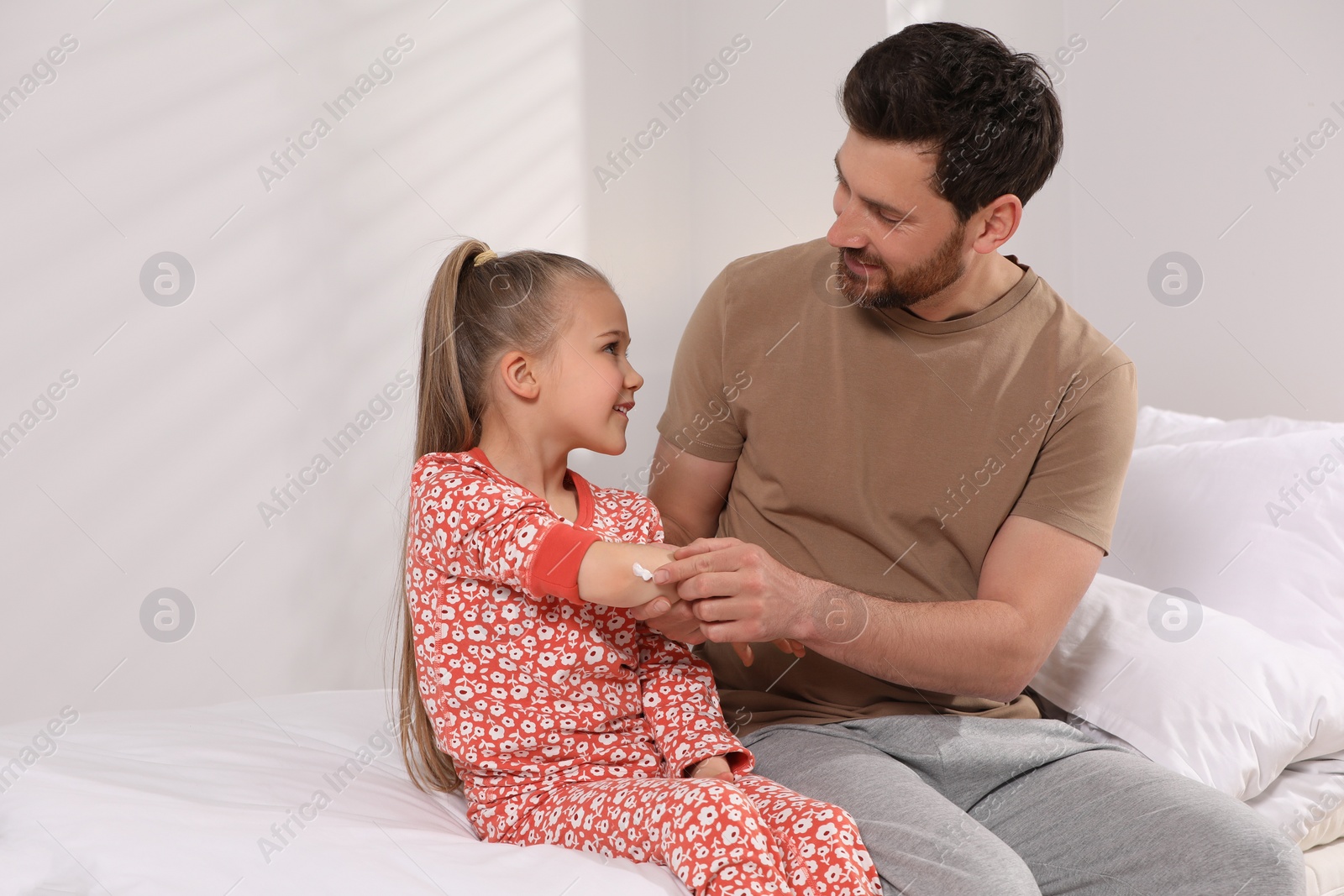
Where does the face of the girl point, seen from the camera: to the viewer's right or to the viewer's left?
to the viewer's right

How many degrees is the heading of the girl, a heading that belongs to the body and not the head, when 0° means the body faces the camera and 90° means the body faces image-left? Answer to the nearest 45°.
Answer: approximately 315°

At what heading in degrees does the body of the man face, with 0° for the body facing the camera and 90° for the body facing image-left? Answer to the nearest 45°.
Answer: approximately 0°
